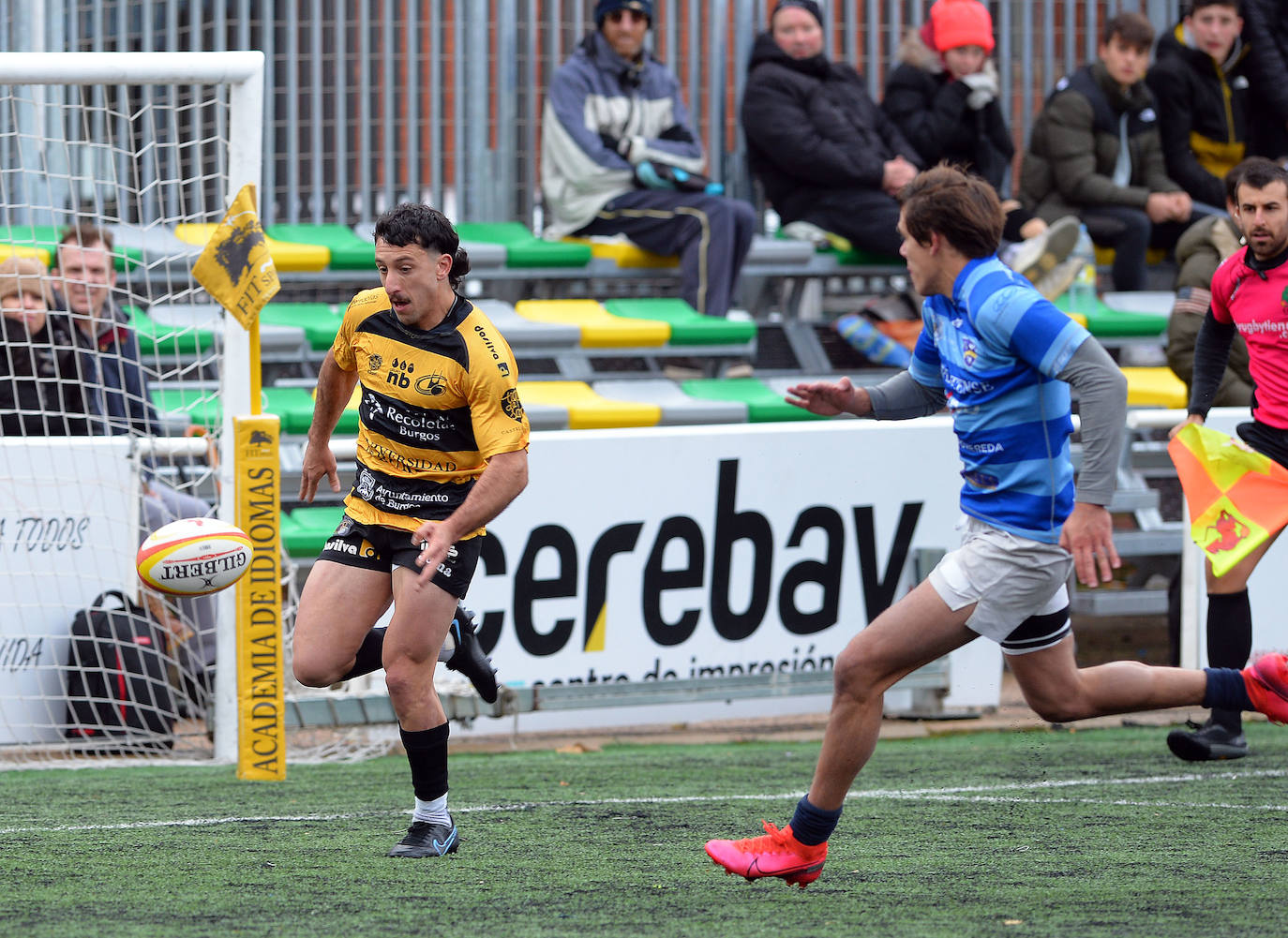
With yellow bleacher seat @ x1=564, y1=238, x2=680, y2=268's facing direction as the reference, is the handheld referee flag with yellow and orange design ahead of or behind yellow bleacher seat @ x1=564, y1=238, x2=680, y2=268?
ahead

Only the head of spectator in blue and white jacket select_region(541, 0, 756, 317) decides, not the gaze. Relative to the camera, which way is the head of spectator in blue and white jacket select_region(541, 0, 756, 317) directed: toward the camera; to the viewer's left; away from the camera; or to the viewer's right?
toward the camera

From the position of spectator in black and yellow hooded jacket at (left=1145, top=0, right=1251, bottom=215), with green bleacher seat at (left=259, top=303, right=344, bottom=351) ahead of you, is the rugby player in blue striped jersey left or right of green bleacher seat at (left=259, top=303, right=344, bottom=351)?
left

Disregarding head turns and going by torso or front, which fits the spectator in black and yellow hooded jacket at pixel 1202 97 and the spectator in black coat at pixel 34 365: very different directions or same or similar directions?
same or similar directions

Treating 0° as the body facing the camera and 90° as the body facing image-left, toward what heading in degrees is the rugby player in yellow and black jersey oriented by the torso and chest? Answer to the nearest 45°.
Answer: approximately 45°

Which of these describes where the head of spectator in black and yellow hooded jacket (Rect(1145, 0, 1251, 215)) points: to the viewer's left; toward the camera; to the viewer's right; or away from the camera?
toward the camera

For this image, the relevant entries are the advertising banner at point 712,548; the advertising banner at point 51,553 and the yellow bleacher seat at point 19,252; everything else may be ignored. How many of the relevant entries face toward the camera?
3

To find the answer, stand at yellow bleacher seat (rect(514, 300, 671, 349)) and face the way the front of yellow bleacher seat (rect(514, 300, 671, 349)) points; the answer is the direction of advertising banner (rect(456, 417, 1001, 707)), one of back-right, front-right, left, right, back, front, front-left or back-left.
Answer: front-right

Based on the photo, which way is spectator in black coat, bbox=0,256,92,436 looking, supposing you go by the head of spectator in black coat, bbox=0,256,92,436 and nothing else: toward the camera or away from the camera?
toward the camera

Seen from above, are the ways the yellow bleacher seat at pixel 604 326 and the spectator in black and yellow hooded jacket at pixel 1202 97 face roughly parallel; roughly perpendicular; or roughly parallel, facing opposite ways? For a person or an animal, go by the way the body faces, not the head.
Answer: roughly parallel

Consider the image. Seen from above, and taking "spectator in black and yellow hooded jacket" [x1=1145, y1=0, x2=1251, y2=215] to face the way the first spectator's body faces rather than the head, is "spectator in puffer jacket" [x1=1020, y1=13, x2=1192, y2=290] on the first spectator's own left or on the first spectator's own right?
on the first spectator's own right

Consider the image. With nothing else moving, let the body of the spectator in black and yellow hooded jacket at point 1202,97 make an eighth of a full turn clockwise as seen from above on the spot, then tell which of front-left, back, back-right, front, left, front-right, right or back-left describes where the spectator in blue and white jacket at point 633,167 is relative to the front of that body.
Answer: front-right
